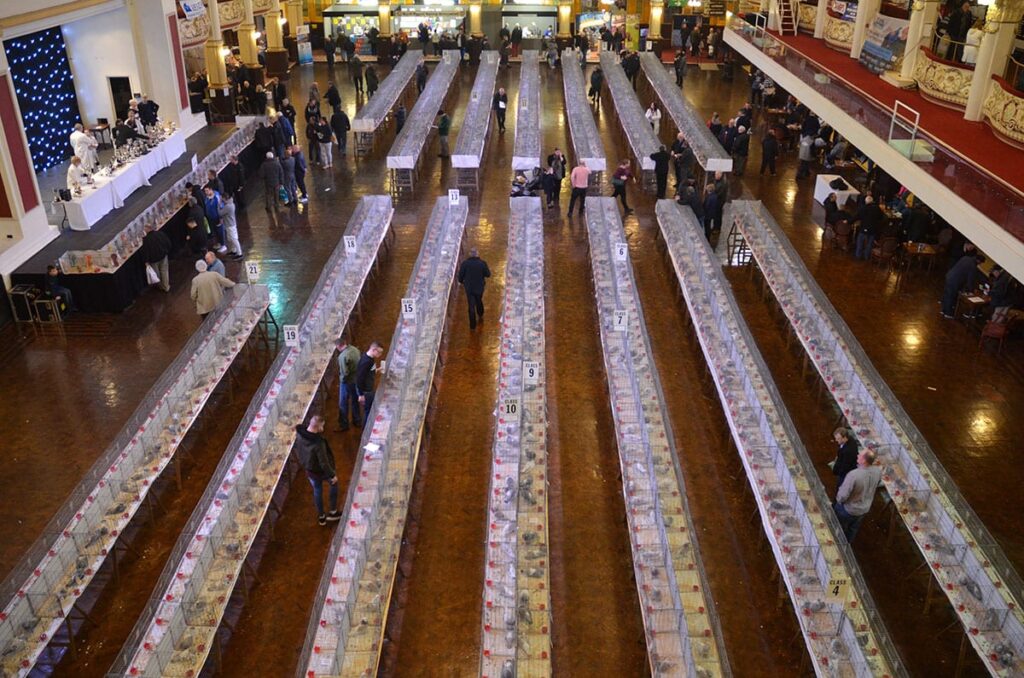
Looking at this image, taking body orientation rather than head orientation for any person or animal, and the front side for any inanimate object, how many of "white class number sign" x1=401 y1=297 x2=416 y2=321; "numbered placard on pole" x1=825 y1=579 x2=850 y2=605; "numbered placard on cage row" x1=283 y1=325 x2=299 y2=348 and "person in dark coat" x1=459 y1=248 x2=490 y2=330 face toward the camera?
3

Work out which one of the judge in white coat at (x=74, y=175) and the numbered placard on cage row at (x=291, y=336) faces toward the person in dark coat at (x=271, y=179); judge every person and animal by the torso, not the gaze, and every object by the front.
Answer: the judge in white coat

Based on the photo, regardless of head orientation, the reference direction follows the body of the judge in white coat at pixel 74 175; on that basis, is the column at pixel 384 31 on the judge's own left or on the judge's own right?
on the judge's own left

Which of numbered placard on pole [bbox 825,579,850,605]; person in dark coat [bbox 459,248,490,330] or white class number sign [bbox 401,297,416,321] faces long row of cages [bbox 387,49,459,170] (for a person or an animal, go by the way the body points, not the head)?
the person in dark coat

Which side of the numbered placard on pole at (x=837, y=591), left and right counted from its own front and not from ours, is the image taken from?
front

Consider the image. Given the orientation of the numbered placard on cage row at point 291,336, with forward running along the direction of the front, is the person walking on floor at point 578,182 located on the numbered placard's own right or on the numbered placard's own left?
on the numbered placard's own left

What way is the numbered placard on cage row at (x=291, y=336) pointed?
toward the camera

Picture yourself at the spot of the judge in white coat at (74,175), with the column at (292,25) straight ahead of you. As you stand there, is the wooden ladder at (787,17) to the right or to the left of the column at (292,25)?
right

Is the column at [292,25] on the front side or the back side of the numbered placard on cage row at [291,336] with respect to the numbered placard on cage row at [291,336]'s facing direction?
on the back side

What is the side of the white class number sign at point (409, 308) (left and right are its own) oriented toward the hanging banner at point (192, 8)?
back

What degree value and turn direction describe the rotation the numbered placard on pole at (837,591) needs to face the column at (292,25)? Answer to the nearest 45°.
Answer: approximately 135° to its right

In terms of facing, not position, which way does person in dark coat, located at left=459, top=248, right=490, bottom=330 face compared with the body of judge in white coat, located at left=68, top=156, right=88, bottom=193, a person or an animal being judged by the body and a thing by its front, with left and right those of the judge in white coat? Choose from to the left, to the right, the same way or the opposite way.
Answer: to the left

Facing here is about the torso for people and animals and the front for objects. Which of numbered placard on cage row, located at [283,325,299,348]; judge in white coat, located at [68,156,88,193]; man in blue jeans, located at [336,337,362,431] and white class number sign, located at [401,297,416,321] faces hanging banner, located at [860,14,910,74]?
the judge in white coat
